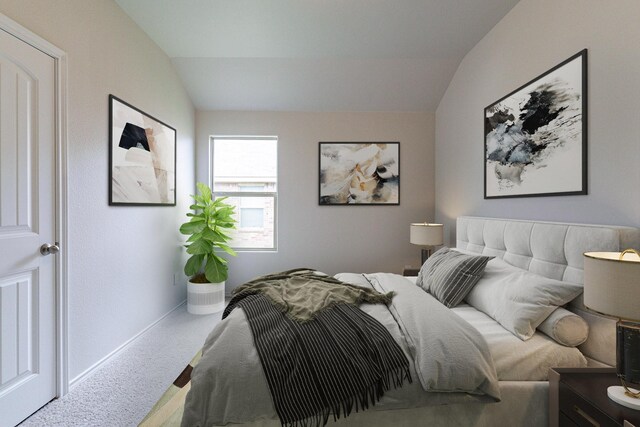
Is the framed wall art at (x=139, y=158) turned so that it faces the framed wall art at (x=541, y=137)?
yes

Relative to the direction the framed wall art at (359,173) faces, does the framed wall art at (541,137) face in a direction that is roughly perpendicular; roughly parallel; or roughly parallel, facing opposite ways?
roughly perpendicular

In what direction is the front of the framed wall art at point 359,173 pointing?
toward the camera

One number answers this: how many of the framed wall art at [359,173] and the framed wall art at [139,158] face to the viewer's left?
0

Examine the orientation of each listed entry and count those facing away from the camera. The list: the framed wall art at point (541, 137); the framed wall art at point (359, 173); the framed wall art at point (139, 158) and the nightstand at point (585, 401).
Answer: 0

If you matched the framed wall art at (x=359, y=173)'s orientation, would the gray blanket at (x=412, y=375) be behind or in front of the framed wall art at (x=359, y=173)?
in front

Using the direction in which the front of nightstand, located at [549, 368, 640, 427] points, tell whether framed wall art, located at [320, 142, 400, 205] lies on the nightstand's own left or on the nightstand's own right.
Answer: on the nightstand's own right

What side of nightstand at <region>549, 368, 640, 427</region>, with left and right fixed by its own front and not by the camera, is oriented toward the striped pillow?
right

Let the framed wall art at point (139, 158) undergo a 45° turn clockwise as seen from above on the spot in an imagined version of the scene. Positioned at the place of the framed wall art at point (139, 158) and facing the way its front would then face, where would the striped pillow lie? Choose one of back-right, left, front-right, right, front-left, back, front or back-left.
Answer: front-left

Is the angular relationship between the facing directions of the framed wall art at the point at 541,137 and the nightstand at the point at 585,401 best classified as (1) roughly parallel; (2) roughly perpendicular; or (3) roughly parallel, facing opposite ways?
roughly parallel

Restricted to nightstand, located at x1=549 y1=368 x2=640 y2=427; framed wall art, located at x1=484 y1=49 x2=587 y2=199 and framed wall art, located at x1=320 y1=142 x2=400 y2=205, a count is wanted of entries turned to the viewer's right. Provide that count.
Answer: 0

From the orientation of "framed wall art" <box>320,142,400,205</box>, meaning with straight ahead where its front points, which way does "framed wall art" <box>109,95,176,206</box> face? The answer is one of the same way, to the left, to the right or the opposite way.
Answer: to the left

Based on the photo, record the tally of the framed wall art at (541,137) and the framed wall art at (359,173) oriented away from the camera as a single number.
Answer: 0

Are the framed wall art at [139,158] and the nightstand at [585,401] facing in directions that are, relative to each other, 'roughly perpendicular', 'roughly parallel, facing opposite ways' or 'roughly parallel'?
roughly parallel, facing opposite ways
